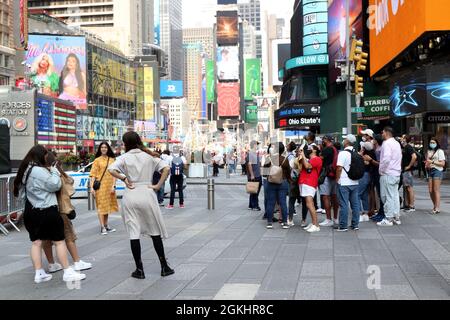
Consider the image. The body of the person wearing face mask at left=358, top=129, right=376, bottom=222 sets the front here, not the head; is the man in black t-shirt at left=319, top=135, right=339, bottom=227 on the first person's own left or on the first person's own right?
on the first person's own left

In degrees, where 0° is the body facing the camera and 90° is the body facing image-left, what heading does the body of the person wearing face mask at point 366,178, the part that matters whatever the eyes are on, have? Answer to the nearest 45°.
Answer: approximately 90°

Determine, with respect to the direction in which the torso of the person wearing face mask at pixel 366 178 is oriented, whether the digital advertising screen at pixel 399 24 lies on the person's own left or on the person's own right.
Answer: on the person's own right

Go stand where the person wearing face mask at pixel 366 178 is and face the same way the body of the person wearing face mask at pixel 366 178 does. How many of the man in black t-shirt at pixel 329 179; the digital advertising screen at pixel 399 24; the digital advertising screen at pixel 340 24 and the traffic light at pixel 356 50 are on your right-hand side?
3

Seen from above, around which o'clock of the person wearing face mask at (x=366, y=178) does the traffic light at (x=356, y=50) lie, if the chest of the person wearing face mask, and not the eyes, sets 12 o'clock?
The traffic light is roughly at 3 o'clock from the person wearing face mask.

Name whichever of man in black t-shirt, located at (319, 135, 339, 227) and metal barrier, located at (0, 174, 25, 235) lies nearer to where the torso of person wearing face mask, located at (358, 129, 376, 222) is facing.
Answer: the metal barrier

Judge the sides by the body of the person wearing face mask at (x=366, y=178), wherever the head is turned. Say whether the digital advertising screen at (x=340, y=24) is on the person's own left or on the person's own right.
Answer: on the person's own right

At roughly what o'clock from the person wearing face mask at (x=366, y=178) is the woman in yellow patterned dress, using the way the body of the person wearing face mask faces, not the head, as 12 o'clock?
The woman in yellow patterned dress is roughly at 11 o'clock from the person wearing face mask.

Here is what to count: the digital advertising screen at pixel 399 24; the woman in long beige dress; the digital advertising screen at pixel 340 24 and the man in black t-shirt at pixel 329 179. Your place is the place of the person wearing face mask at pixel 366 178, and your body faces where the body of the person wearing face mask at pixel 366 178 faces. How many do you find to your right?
2

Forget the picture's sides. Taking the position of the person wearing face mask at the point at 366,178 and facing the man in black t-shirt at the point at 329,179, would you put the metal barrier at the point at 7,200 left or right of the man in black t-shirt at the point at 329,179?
right
